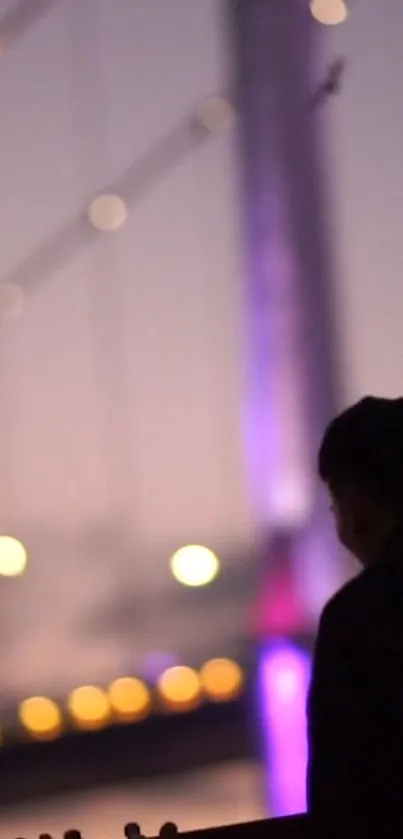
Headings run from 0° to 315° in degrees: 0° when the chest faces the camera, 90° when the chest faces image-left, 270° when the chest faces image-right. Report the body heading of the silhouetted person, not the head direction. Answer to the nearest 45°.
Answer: approximately 135°

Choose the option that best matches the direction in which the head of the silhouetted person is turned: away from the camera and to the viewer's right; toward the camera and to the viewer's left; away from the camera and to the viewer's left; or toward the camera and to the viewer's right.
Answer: away from the camera and to the viewer's left
